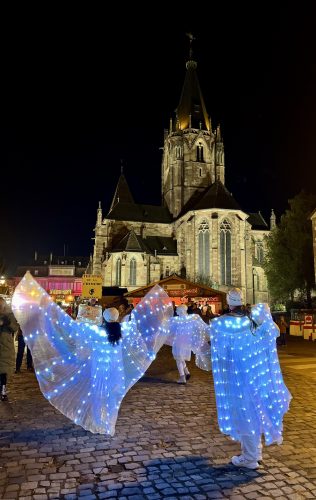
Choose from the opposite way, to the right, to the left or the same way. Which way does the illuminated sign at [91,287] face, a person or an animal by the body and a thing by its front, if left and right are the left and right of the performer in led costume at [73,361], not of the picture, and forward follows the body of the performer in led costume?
the opposite way

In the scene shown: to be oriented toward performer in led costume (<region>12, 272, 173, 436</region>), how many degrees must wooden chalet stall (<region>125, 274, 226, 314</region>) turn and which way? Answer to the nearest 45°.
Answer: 0° — it already faces them

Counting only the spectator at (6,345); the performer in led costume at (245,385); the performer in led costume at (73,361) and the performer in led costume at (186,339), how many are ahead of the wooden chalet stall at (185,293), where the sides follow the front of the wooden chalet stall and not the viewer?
4

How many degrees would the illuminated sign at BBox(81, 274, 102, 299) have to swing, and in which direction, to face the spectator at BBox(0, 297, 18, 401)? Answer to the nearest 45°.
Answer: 0° — it already faces them

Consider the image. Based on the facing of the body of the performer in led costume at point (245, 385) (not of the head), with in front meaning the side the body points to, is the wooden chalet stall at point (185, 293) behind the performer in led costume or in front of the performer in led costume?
in front

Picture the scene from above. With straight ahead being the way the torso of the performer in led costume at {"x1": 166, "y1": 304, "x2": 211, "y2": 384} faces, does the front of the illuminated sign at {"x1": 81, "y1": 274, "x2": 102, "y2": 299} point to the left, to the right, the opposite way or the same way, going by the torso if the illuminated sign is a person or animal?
the opposite way

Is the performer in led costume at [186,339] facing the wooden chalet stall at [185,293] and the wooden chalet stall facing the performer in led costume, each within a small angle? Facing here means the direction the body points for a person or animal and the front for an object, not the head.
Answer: yes

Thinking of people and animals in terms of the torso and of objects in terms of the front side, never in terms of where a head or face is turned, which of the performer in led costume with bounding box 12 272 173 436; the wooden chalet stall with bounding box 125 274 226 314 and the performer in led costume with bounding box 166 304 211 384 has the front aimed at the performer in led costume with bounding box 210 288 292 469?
the wooden chalet stall

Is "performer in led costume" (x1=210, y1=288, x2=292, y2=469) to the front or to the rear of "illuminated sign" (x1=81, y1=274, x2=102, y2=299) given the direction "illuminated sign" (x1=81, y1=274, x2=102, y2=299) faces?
to the front

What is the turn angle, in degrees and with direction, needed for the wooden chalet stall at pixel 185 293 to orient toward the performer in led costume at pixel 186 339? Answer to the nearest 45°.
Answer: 0° — it already faces them

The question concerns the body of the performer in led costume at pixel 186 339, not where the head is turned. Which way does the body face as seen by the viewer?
away from the camera

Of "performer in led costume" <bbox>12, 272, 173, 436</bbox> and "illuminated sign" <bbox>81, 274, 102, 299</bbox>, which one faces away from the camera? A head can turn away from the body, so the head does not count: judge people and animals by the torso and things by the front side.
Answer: the performer in led costume

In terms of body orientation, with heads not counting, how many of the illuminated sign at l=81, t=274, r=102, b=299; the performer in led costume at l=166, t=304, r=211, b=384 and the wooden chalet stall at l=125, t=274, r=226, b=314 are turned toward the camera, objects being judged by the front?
2

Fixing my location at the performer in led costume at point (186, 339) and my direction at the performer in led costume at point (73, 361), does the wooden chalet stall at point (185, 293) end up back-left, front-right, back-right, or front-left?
back-right

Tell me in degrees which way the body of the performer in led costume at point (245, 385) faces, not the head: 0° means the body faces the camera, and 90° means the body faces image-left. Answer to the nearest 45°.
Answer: approximately 135°

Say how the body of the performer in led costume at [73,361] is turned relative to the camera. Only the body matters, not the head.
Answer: away from the camera
